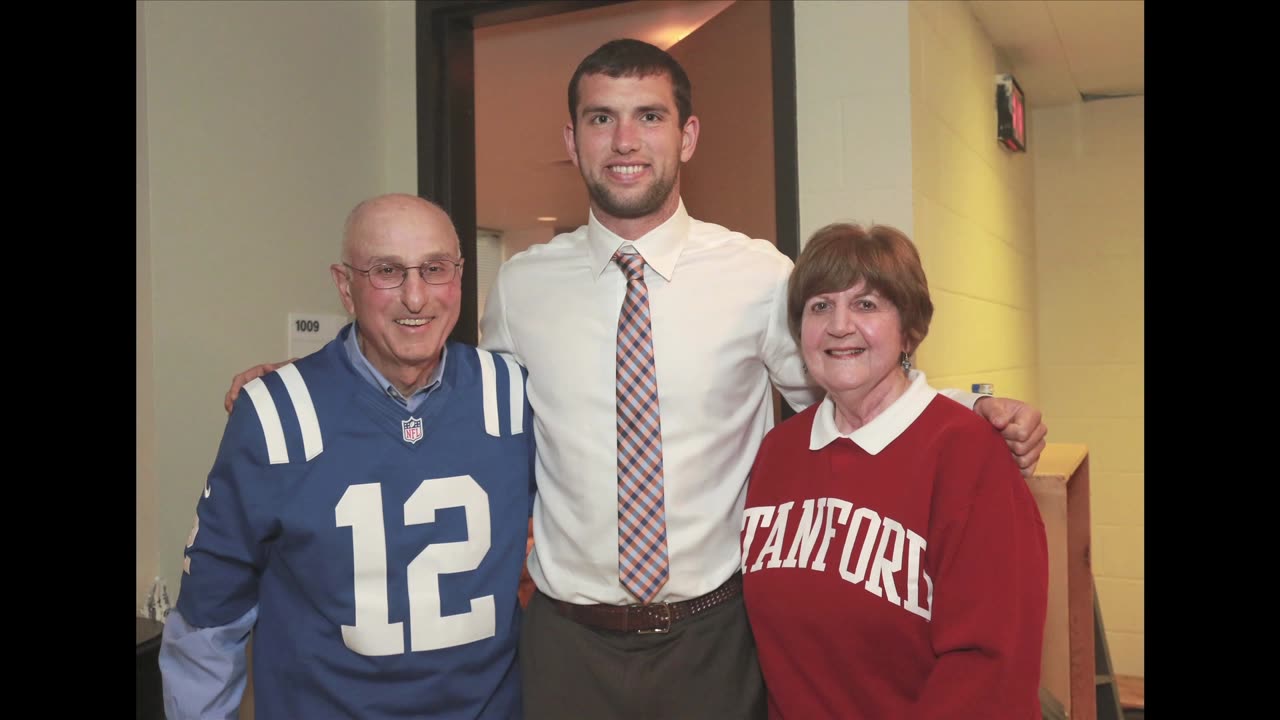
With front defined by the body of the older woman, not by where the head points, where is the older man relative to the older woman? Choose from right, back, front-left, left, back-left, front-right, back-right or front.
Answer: front-right

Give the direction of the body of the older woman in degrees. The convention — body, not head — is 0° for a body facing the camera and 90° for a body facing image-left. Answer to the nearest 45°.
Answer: approximately 45°

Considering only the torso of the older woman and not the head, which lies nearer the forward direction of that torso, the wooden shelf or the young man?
the young man

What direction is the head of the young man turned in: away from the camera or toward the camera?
toward the camera

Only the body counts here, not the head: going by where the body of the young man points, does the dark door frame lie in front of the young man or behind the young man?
behind

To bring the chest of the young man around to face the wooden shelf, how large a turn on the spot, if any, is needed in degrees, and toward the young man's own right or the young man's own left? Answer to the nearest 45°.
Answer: approximately 90° to the young man's own left

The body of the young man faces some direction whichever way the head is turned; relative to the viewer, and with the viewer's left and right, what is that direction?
facing the viewer

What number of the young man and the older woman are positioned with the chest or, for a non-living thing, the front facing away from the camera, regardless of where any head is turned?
0
